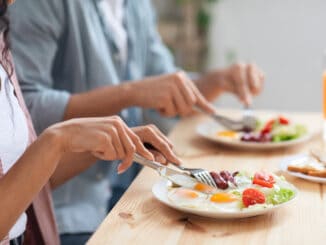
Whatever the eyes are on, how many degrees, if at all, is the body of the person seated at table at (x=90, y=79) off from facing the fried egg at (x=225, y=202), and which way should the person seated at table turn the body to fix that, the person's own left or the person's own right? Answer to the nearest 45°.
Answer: approximately 45° to the person's own right

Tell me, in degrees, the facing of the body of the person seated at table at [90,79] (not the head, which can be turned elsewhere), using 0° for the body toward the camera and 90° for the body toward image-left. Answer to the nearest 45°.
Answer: approximately 315°

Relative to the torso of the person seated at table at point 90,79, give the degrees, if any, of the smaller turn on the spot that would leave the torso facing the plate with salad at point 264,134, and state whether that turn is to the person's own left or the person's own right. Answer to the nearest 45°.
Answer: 0° — they already face it

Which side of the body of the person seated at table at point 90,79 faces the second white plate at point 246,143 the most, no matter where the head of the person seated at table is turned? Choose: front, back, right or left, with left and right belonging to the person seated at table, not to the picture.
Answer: front

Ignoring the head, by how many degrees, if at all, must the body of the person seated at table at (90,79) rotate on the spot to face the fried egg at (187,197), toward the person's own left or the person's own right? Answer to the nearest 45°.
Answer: approximately 45° to the person's own right

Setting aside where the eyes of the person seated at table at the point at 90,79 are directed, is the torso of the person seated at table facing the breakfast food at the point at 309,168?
yes

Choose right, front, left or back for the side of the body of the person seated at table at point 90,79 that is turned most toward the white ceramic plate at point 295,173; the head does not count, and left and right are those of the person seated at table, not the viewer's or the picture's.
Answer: front
